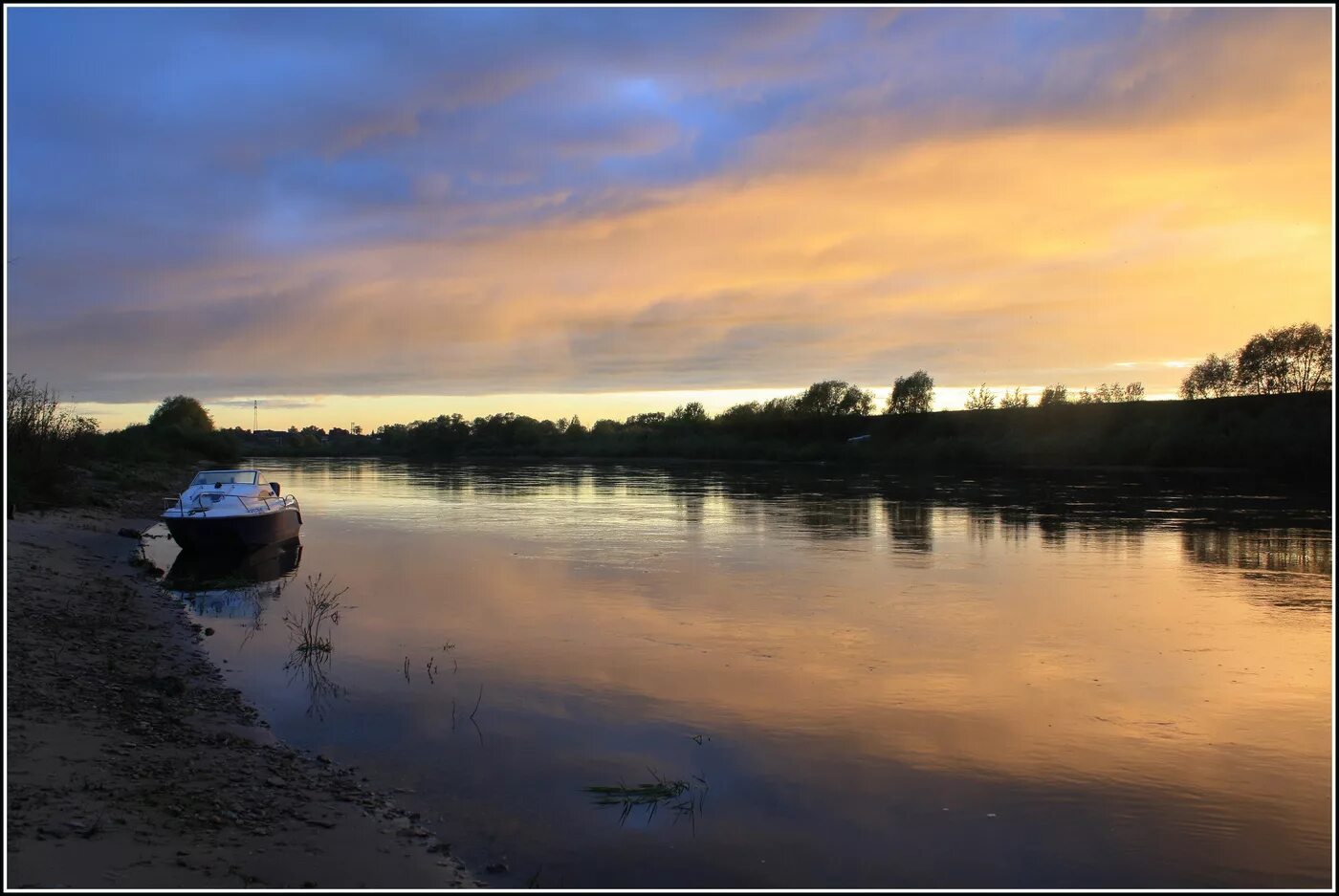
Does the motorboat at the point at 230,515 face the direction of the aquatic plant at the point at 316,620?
no
